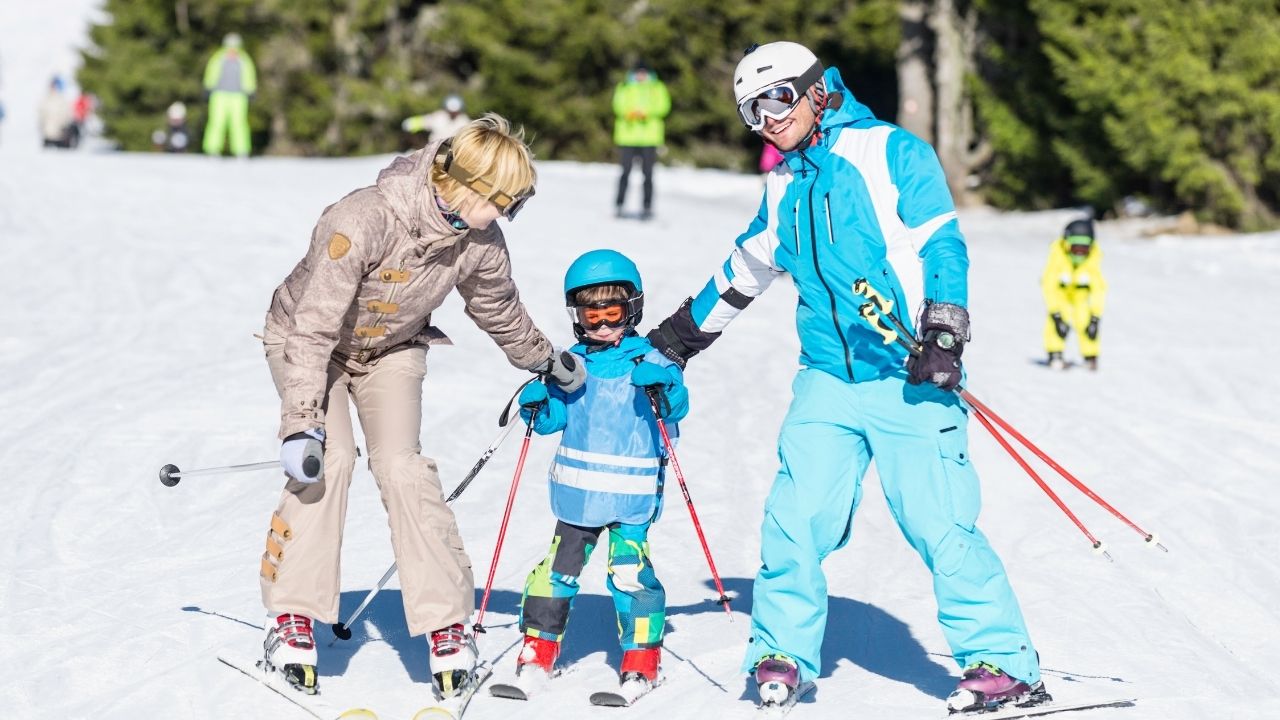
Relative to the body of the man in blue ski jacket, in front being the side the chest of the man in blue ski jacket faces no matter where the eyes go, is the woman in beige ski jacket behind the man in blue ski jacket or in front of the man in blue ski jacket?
in front

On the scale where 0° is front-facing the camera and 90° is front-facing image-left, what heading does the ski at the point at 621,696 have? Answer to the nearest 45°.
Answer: approximately 45°

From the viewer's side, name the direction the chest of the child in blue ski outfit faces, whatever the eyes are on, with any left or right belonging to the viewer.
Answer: facing the viewer

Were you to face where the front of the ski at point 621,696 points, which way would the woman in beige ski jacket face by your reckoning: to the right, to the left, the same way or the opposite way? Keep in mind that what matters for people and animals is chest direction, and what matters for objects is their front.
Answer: to the left

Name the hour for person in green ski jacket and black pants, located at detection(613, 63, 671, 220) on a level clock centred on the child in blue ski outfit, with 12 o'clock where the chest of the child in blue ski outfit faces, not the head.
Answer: The person in green ski jacket and black pants is roughly at 6 o'clock from the child in blue ski outfit.

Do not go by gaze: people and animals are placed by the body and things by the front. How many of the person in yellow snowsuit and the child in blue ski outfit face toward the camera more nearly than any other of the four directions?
2

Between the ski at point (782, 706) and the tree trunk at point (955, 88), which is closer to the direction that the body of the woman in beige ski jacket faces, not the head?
the ski

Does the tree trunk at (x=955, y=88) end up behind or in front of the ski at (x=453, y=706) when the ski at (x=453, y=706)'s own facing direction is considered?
behind

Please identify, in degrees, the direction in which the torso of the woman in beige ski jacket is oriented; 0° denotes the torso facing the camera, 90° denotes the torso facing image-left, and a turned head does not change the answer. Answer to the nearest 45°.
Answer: approximately 315°

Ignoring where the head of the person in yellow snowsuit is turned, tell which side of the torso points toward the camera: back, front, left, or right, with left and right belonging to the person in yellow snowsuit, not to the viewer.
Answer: front

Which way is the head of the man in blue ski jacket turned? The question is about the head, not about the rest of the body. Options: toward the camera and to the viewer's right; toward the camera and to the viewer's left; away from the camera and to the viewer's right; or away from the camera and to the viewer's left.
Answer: toward the camera and to the viewer's left

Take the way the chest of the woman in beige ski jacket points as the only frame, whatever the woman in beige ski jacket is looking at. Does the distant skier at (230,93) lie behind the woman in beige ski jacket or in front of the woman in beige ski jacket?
behind

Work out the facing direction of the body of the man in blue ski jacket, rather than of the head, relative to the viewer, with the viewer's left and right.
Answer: facing the viewer and to the left of the viewer

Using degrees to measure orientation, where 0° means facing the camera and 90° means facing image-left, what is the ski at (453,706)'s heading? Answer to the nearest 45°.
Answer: approximately 45°

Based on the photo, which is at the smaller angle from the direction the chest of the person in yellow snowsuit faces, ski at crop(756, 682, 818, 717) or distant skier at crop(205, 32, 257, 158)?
the ski
